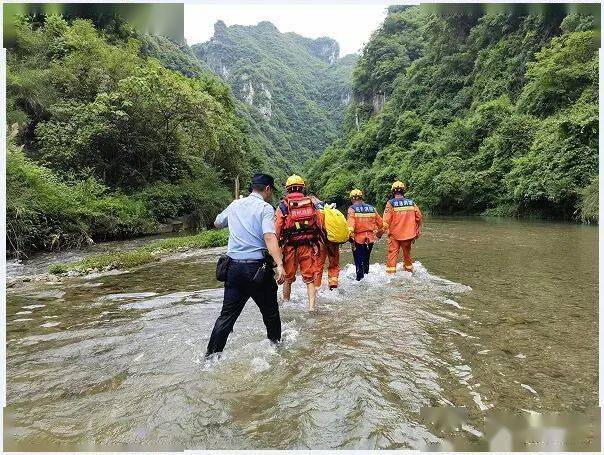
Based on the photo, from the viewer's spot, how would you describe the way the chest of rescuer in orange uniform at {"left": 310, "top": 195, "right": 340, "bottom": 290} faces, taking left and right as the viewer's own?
facing away from the viewer

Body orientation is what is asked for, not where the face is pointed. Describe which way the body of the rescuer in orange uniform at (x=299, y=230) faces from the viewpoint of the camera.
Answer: away from the camera

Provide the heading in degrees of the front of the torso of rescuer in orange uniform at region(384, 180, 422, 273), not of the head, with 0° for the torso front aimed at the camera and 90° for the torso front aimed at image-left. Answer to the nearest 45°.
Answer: approximately 180°

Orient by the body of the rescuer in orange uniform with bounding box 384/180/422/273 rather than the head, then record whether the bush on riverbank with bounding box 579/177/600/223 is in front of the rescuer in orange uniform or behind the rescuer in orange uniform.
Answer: in front

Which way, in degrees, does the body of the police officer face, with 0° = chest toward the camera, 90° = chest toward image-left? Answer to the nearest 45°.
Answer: approximately 225°

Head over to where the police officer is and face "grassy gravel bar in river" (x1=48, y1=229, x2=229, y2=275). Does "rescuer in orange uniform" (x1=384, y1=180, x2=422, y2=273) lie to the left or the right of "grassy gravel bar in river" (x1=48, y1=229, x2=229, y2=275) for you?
right

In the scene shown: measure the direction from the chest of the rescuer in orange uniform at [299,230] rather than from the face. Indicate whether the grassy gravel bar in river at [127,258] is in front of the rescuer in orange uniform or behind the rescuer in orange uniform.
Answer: in front

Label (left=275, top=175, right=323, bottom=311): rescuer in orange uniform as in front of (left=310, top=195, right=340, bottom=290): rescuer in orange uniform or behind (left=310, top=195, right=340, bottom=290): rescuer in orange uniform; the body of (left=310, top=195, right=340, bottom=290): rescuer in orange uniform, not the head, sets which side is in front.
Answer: behind

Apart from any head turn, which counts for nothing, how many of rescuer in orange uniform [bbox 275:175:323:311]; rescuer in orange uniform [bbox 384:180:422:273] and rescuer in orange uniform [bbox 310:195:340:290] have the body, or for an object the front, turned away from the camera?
3

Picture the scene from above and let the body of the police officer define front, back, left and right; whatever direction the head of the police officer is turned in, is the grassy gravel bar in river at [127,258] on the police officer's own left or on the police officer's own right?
on the police officer's own left

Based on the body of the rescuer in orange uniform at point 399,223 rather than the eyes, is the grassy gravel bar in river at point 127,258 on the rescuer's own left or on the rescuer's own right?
on the rescuer's own left

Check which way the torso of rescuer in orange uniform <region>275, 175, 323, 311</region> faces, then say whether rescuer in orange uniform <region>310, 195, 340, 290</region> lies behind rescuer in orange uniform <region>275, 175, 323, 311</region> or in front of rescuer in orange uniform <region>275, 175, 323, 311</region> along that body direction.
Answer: in front

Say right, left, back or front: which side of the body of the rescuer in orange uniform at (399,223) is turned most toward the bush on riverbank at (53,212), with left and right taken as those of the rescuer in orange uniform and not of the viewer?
left
